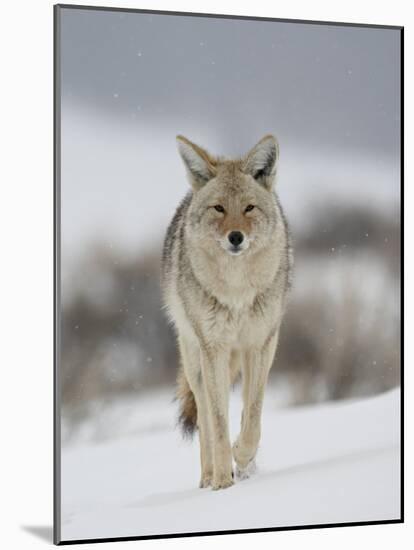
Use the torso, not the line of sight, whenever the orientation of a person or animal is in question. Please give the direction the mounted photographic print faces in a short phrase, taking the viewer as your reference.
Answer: facing the viewer and to the right of the viewer
